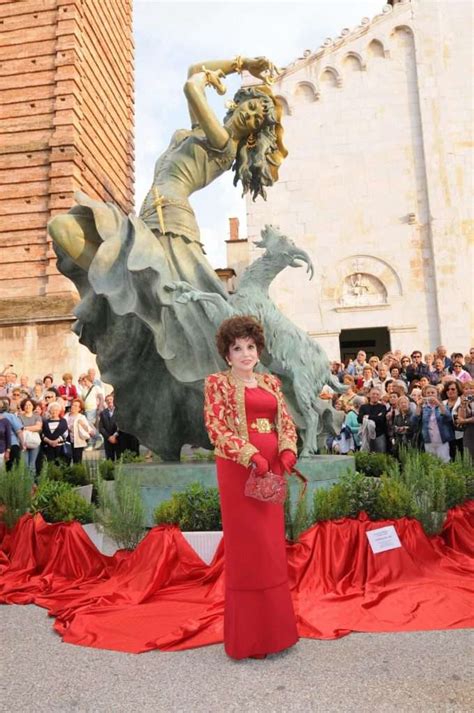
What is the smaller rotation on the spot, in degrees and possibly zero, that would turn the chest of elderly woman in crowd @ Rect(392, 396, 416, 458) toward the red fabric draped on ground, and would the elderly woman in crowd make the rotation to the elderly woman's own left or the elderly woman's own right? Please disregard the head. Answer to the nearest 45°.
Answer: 0° — they already face it

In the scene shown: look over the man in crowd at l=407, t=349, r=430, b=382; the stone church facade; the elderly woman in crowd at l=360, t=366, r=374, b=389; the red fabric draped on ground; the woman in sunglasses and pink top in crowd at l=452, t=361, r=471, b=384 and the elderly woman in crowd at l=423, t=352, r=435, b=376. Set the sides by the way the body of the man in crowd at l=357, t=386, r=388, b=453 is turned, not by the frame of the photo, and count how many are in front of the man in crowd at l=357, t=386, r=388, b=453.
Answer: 1

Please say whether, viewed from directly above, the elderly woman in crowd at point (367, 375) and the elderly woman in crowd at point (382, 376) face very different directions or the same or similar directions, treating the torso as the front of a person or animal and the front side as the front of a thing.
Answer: same or similar directions

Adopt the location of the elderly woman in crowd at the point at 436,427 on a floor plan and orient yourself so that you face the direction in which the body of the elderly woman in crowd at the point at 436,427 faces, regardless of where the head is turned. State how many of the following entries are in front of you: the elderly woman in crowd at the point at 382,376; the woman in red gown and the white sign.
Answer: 2

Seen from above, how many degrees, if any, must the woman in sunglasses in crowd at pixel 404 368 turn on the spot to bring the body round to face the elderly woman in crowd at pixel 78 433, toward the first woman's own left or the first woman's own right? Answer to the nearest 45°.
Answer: approximately 45° to the first woman's own right

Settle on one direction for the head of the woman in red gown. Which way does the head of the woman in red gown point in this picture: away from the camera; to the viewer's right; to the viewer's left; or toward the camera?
toward the camera

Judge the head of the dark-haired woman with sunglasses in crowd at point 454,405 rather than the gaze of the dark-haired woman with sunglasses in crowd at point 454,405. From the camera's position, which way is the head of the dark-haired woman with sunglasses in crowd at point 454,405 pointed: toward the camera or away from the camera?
toward the camera

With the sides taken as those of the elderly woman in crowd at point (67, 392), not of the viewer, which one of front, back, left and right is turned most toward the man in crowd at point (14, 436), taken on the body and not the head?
front

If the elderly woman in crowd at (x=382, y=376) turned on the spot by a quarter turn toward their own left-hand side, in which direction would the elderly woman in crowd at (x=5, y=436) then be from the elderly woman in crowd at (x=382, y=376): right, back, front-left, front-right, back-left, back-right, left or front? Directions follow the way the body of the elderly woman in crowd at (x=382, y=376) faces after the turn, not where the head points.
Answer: back-right

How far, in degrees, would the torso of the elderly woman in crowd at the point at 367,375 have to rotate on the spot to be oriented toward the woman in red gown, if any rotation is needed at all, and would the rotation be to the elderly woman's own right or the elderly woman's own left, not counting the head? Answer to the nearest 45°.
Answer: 0° — they already face them

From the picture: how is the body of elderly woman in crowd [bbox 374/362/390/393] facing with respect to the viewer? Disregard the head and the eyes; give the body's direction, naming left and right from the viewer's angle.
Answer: facing the viewer

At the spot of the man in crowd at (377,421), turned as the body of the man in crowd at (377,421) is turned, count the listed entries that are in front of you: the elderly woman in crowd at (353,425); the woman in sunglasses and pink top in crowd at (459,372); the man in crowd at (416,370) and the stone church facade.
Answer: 0

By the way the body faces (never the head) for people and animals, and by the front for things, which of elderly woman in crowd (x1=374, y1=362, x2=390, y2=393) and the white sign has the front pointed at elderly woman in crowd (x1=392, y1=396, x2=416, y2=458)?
elderly woman in crowd (x1=374, y1=362, x2=390, y2=393)

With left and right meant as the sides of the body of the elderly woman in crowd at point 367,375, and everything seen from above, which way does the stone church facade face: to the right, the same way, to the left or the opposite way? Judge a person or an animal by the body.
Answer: the same way

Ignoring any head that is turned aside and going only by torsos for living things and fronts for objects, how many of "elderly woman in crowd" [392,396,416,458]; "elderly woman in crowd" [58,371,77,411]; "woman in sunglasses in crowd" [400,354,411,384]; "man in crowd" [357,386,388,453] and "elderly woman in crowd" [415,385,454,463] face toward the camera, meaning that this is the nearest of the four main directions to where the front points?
5

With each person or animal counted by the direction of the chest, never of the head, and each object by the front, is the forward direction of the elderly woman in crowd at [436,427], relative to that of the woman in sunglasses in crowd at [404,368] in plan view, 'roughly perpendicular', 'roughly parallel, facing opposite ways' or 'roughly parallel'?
roughly parallel

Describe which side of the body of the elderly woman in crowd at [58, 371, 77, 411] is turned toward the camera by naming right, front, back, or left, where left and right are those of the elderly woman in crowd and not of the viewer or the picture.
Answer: front

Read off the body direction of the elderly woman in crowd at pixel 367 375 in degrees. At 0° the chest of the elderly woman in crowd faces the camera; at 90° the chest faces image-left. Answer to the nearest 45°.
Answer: approximately 0°

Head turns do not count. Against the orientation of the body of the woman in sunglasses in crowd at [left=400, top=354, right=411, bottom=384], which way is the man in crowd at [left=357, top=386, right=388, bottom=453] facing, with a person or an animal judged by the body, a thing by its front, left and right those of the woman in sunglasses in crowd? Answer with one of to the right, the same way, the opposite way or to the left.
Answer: the same way

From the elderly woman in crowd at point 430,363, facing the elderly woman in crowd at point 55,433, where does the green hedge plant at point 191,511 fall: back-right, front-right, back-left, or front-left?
front-left

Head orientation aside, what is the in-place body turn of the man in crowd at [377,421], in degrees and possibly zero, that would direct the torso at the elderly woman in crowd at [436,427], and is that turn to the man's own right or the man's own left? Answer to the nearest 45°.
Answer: approximately 45° to the man's own left

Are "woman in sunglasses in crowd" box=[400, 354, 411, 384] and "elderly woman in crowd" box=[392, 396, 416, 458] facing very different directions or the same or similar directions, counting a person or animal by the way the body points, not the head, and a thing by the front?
same or similar directions

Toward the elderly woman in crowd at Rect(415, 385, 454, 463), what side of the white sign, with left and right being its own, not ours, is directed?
back
